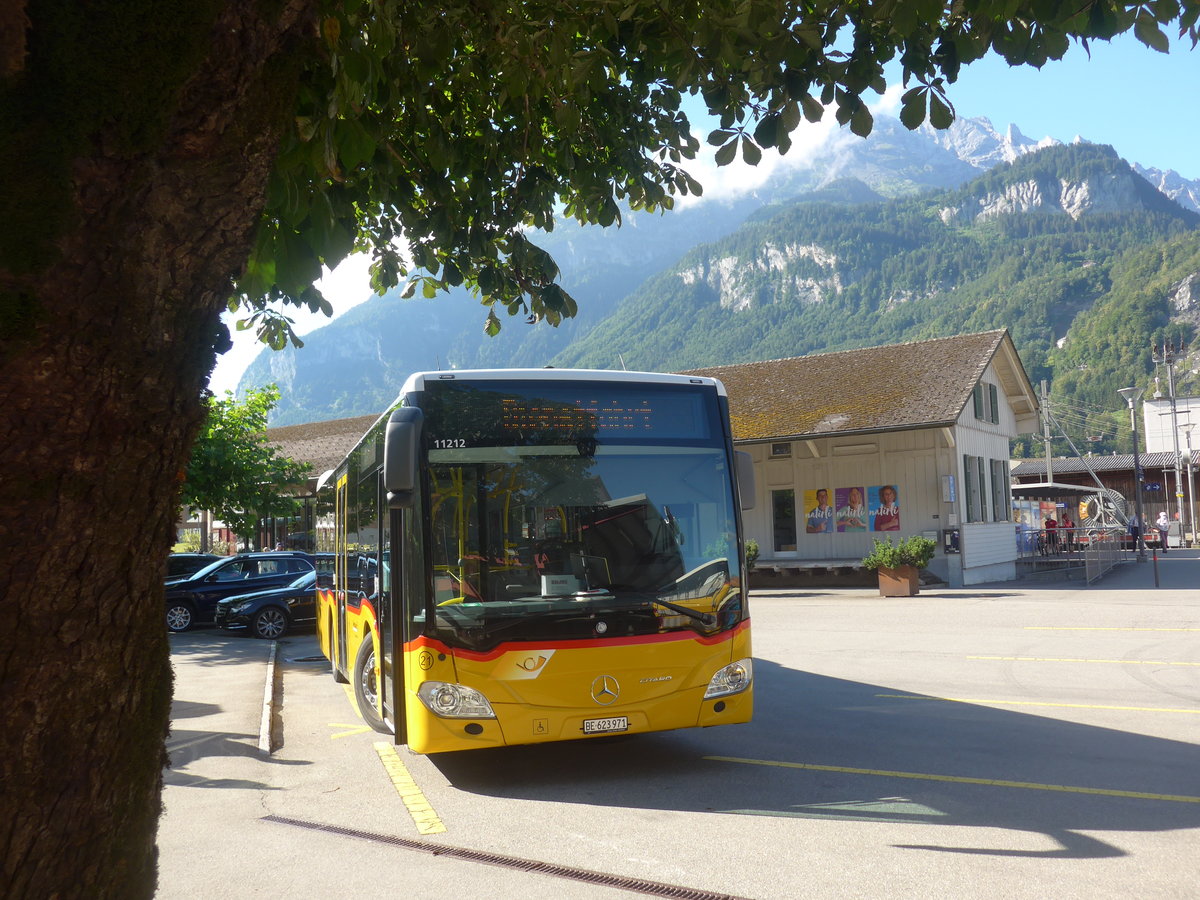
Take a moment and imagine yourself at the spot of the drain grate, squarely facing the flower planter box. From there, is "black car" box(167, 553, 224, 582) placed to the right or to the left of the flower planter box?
left

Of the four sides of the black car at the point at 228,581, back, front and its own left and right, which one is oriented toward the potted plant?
back

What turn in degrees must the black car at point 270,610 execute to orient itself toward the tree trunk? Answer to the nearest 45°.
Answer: approximately 45° to its left

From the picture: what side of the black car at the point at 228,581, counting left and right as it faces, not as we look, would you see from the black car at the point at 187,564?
right

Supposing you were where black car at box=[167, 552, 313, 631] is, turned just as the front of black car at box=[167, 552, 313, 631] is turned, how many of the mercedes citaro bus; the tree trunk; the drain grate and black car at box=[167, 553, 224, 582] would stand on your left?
3

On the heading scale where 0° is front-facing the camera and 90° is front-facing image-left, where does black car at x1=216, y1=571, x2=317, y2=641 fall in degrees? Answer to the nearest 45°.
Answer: approximately 45°

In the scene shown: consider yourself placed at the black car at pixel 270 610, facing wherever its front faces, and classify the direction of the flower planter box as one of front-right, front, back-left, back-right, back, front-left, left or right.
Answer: back-left

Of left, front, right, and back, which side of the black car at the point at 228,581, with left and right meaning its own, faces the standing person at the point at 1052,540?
back

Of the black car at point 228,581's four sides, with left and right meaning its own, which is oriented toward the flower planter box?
back

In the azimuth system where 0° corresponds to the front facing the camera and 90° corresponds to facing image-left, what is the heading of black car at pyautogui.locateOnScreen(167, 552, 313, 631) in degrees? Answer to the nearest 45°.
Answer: approximately 90°

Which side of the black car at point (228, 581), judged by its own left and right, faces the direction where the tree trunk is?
left

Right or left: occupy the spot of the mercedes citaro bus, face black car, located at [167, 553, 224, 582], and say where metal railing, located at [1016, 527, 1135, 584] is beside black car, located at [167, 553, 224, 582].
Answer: right
